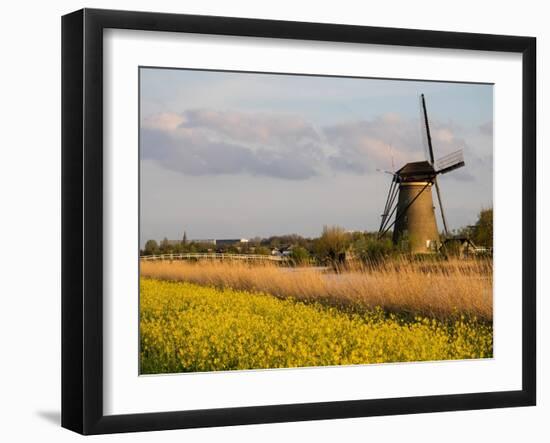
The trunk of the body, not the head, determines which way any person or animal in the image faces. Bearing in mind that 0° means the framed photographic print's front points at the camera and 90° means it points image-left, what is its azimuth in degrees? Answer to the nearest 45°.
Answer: approximately 315°
